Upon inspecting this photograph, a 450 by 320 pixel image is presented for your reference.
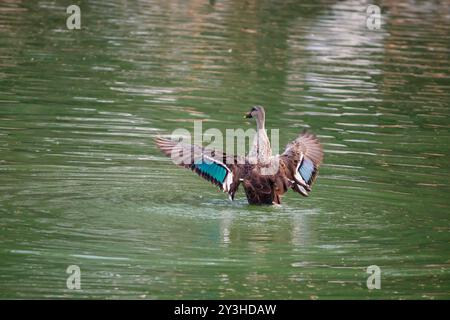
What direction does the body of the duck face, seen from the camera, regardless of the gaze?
away from the camera
